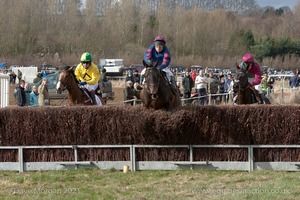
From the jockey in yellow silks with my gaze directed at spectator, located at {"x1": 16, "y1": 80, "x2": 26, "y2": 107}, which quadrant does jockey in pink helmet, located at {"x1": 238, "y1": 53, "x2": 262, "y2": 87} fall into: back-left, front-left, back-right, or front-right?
back-right

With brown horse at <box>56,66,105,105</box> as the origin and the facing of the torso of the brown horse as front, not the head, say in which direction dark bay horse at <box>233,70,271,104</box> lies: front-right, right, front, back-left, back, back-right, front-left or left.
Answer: back-left

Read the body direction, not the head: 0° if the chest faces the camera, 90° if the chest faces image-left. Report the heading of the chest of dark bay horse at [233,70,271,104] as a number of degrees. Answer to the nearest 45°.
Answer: approximately 45°

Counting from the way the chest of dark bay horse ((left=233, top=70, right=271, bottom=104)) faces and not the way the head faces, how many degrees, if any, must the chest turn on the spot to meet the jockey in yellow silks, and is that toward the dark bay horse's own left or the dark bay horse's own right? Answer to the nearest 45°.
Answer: approximately 45° to the dark bay horse's own right

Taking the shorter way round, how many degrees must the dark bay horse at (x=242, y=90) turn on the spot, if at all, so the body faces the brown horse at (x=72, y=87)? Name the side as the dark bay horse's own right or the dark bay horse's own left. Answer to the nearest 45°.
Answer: approximately 45° to the dark bay horse's own right

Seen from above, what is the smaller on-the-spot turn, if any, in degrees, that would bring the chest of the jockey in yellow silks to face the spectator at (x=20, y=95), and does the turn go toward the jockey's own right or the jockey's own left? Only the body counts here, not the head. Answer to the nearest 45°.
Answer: approximately 90° to the jockey's own right
